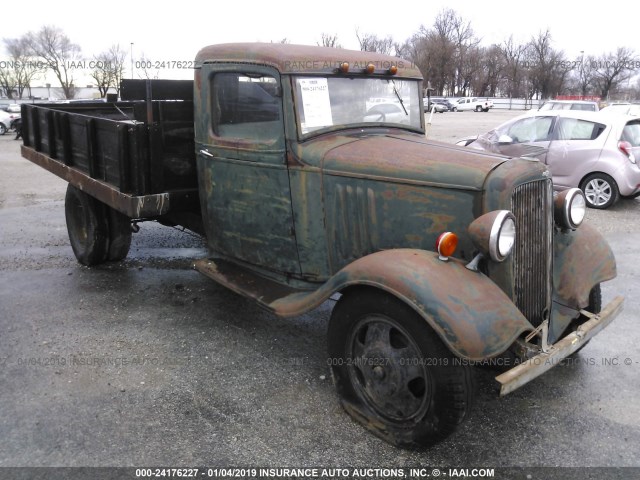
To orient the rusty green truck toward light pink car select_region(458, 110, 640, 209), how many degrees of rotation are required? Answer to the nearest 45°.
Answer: approximately 90° to its left

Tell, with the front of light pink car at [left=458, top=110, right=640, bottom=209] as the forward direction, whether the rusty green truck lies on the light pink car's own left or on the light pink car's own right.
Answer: on the light pink car's own left

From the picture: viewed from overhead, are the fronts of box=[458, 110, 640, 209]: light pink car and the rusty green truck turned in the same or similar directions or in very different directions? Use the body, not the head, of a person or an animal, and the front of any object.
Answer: very different directions

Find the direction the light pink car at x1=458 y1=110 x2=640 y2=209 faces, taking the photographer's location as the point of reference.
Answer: facing away from the viewer and to the left of the viewer

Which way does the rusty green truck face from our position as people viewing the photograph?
facing the viewer and to the right of the viewer
